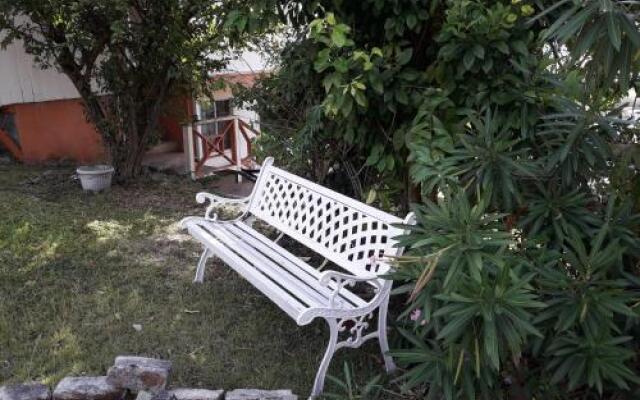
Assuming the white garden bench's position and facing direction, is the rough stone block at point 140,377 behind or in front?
in front

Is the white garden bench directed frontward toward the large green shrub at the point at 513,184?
no

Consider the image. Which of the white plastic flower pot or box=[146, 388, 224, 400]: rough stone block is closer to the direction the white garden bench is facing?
the rough stone block

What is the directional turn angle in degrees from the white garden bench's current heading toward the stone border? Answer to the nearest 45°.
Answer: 0° — it already faces it

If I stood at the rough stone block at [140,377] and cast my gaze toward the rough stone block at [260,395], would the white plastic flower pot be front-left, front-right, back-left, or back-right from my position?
back-left

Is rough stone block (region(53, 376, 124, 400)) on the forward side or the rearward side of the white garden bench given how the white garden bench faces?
on the forward side

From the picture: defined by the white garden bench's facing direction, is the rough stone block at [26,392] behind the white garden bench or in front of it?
in front

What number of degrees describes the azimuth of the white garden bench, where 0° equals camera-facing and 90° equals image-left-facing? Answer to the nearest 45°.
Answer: approximately 45°

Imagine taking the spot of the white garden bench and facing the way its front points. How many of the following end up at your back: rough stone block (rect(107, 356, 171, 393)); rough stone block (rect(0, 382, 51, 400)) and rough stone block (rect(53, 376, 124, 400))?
0
